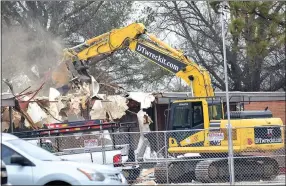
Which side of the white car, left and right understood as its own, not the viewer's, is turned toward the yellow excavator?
left

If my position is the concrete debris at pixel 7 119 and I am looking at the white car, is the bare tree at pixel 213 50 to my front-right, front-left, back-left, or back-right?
back-left

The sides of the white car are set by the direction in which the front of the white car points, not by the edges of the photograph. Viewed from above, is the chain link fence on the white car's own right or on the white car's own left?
on the white car's own left

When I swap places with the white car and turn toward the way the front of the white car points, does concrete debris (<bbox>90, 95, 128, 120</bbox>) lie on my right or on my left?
on my left

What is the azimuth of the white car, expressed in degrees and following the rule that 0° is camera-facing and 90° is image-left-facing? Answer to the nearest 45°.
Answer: approximately 315°

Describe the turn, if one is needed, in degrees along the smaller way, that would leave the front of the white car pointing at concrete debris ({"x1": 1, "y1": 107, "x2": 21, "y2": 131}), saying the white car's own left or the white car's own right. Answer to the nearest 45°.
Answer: approximately 135° to the white car's own left

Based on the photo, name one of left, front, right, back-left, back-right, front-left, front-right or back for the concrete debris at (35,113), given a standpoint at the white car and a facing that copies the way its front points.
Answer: back-left
